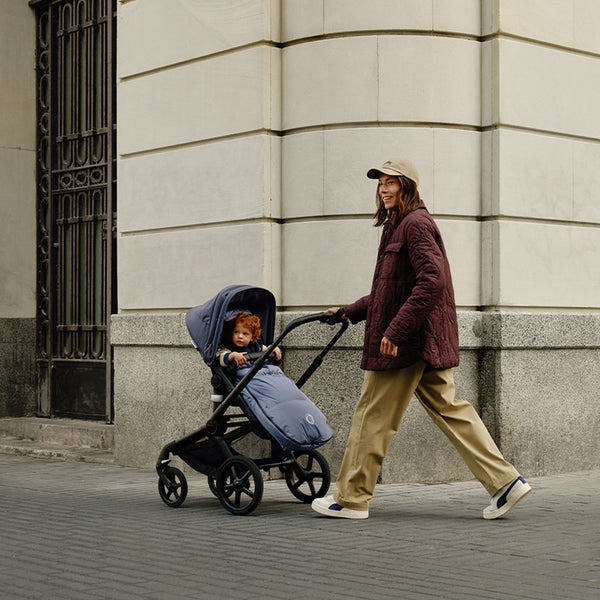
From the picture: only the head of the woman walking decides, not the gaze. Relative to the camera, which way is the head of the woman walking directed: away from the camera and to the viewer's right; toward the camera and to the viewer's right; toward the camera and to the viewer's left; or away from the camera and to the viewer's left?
toward the camera and to the viewer's left

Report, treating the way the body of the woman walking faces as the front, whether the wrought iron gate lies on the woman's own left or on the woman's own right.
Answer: on the woman's own right

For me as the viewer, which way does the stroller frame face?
facing away from the viewer and to the left of the viewer

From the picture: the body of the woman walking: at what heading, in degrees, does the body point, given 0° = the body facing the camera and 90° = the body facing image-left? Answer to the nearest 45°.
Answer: approximately 90°
